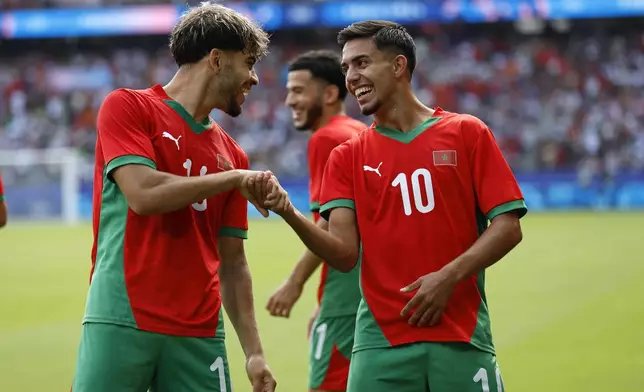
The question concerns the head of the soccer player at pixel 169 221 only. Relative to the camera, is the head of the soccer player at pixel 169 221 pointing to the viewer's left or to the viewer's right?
to the viewer's right

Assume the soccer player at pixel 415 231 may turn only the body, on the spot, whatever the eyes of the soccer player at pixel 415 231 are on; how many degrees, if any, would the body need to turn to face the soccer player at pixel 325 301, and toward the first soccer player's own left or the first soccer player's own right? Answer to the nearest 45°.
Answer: approximately 180°

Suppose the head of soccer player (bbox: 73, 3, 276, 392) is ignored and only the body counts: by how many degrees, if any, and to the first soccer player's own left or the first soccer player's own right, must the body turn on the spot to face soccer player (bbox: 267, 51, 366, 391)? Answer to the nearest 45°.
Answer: approximately 90° to the first soccer player's own left

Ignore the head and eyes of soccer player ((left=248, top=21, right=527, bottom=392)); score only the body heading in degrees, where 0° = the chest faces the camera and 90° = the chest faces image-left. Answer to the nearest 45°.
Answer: approximately 0°
